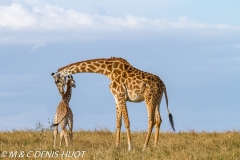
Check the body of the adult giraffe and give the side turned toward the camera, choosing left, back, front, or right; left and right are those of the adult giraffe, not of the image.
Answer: left
